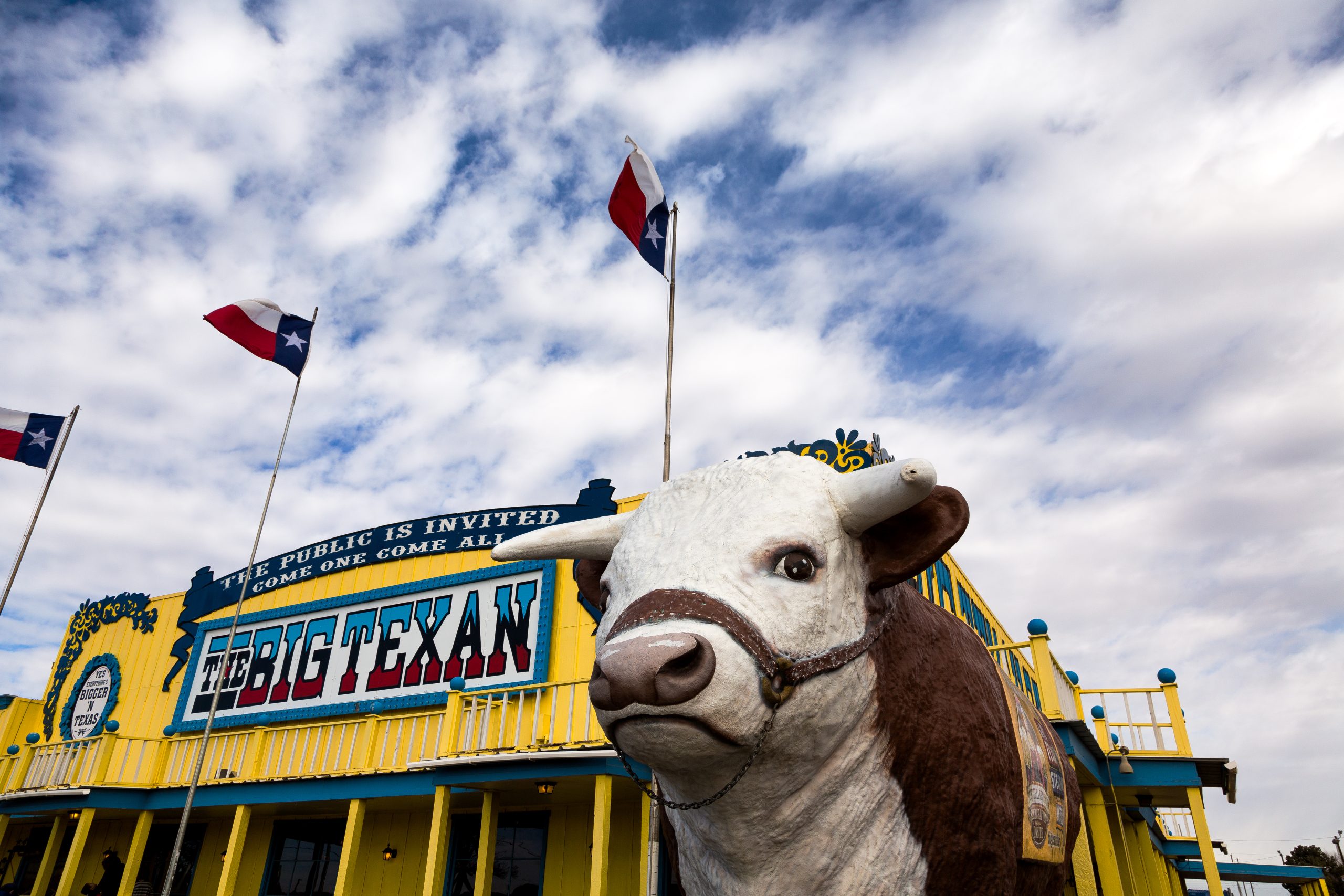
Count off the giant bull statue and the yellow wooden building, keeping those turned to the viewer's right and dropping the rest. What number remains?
0

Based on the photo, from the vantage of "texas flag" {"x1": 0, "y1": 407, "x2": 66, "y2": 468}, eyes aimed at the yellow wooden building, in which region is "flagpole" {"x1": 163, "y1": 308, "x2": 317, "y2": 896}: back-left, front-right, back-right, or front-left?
front-right

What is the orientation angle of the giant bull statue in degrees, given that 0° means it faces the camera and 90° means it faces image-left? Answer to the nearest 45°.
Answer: approximately 45°

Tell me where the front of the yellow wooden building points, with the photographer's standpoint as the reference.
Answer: facing the viewer and to the left of the viewer

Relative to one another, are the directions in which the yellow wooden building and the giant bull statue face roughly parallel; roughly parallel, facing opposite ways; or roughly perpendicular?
roughly parallel

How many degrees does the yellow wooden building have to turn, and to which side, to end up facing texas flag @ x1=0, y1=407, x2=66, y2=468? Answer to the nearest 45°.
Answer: approximately 45° to its right

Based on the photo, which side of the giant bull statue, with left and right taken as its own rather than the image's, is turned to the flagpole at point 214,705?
right

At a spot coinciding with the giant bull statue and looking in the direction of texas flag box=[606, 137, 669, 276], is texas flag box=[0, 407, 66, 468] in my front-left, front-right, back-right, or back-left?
front-left
